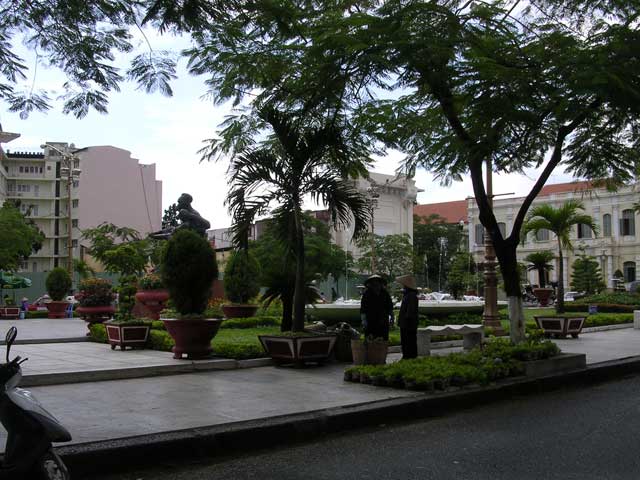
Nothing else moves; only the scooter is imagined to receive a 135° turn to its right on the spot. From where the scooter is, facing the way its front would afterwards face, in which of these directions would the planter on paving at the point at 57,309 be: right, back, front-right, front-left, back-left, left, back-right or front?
back-right

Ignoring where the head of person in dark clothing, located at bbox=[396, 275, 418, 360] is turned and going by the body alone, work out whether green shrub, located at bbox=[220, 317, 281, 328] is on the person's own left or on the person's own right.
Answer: on the person's own right

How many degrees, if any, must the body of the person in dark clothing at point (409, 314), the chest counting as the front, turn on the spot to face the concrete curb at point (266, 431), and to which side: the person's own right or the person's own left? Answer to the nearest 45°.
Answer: approximately 90° to the person's own left

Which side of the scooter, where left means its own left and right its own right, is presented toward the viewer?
right

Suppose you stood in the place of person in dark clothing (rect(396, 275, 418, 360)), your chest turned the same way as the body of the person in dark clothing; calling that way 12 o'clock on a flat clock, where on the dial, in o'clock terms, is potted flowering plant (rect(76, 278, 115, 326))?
The potted flowering plant is roughly at 1 o'clock from the person in dark clothing.

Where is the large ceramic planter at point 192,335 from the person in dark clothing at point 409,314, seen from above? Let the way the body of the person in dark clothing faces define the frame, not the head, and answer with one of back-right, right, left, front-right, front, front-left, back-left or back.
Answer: front

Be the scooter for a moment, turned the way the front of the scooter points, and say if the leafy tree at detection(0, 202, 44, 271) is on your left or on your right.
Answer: on your left

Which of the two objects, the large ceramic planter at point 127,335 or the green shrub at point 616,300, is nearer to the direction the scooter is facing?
the green shrub

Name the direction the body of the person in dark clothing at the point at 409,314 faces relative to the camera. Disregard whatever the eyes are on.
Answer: to the viewer's left

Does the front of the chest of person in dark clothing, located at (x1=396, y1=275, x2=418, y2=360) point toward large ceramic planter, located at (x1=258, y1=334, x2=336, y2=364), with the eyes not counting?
yes

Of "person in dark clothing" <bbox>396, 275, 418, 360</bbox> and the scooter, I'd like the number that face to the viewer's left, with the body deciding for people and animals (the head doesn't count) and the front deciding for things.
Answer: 1
